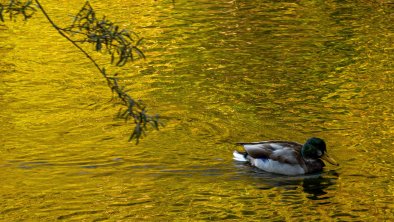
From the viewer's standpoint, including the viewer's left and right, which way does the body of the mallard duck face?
facing to the right of the viewer
